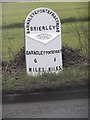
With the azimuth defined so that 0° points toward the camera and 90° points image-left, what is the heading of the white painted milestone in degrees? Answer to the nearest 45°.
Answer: approximately 0°
